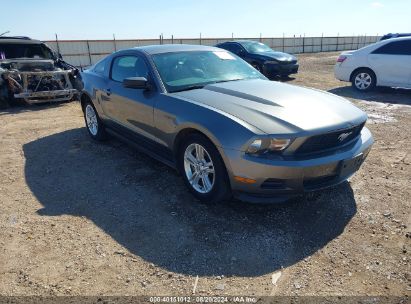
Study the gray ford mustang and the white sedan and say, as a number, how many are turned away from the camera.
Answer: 0

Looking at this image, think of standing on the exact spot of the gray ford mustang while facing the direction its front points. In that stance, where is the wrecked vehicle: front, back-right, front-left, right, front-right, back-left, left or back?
back

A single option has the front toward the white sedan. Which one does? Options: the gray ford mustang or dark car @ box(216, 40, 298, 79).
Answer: the dark car

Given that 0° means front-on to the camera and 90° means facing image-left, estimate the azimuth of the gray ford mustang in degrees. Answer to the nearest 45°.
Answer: approximately 315°

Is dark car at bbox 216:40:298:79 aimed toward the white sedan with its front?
yes

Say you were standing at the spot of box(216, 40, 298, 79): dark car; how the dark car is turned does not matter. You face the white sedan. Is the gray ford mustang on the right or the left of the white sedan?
right

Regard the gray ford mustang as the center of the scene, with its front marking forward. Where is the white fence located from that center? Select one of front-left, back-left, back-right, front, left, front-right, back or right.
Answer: back-left

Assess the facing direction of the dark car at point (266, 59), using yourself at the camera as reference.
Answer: facing the viewer and to the right of the viewer
